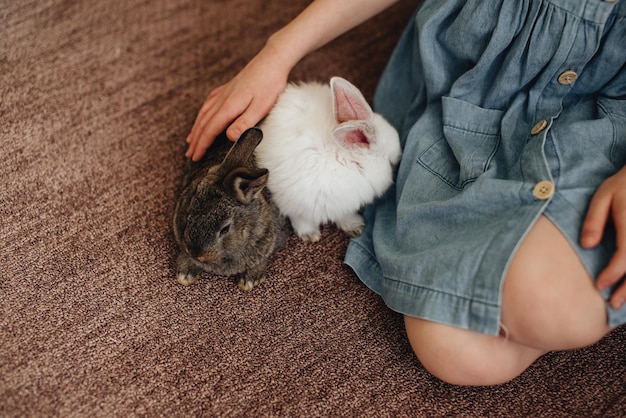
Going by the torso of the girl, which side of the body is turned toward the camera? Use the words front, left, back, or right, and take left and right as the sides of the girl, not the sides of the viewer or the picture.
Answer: front
